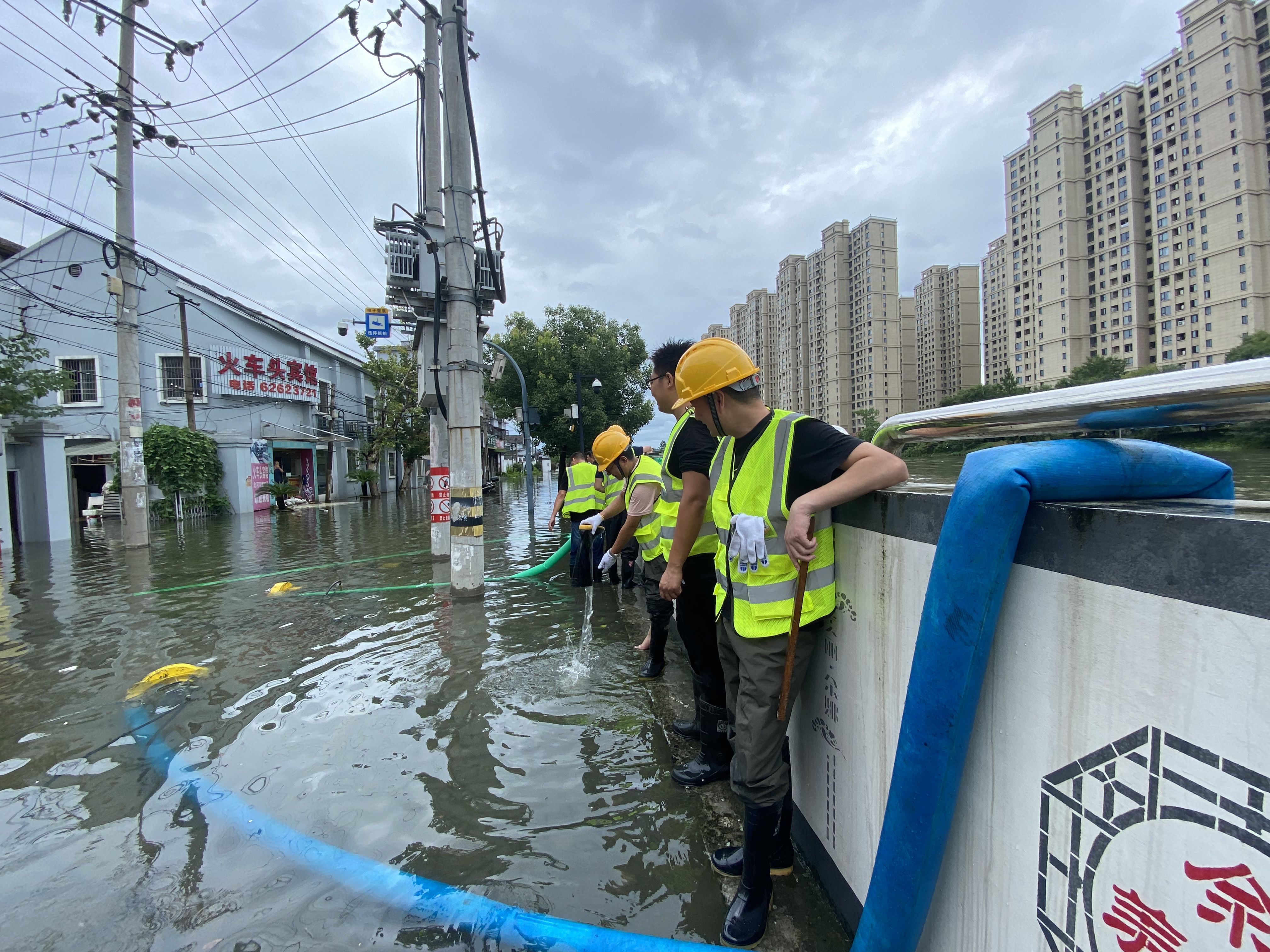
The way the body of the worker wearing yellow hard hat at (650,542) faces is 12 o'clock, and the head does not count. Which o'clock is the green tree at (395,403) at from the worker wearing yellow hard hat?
The green tree is roughly at 2 o'clock from the worker wearing yellow hard hat.

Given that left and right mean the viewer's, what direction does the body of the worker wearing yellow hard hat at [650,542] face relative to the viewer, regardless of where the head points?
facing to the left of the viewer

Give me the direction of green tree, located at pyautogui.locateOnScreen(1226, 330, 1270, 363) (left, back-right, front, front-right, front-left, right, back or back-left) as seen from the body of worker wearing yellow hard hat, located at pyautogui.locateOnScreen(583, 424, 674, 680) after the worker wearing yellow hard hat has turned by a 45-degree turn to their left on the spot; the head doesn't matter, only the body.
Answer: back

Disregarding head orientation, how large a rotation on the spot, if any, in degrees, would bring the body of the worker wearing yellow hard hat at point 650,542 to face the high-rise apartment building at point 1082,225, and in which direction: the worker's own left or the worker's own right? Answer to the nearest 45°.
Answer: approximately 135° to the worker's own right

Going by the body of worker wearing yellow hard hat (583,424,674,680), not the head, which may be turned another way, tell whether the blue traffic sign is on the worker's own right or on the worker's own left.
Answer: on the worker's own right

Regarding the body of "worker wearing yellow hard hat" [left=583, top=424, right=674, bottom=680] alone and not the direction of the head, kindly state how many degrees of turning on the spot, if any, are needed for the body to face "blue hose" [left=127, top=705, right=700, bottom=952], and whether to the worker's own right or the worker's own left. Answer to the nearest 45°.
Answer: approximately 45° to the worker's own left

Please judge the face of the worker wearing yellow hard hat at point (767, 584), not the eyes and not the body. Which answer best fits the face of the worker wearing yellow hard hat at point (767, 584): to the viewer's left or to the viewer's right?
to the viewer's left

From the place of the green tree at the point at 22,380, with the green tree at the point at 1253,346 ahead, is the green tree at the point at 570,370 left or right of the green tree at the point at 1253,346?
left

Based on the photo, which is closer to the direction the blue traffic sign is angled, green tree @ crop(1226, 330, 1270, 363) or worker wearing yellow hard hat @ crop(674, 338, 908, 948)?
the worker wearing yellow hard hat

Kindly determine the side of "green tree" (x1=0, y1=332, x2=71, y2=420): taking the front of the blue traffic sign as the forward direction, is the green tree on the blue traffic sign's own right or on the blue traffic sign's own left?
on the blue traffic sign's own right

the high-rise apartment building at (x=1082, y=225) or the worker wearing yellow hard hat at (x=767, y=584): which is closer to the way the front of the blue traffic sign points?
the worker wearing yellow hard hat

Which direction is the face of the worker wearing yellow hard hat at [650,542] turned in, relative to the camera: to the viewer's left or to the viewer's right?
to the viewer's left
